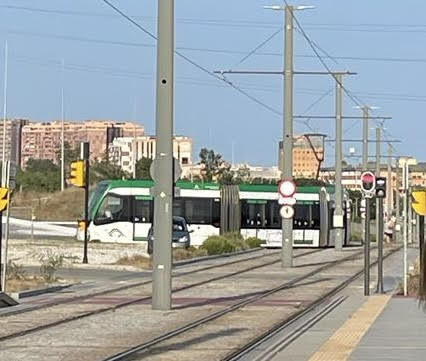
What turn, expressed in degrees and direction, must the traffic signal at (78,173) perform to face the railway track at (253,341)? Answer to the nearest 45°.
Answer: approximately 90° to its left

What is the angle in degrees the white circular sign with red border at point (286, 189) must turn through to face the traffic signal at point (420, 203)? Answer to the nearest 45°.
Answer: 0° — it already faces it

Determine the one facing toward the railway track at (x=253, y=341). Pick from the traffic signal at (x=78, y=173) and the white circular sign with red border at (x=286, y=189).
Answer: the white circular sign with red border

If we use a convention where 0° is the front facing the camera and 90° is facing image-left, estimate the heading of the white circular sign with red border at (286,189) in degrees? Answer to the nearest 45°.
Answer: approximately 0°

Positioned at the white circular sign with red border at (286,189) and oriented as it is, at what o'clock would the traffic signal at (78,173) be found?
The traffic signal is roughly at 3 o'clock from the white circular sign with red border.
